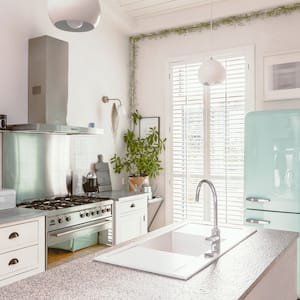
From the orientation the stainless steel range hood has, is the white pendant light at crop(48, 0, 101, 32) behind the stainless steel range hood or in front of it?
in front

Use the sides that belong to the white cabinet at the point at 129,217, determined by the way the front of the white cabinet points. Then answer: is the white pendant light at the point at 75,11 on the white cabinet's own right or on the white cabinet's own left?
on the white cabinet's own right

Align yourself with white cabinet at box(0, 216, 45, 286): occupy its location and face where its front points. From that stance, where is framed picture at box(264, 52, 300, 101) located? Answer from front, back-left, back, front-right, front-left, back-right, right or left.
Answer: front-left

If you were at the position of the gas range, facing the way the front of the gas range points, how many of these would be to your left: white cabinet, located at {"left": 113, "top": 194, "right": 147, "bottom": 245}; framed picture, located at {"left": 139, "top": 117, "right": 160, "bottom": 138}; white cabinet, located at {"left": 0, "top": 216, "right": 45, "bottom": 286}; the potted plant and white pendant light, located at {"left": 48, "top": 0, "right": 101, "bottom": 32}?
3

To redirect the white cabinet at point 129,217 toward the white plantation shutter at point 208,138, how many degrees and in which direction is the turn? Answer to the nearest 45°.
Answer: approximately 90° to its left

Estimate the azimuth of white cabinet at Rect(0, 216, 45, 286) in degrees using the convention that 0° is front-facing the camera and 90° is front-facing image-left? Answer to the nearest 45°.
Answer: approximately 315°
